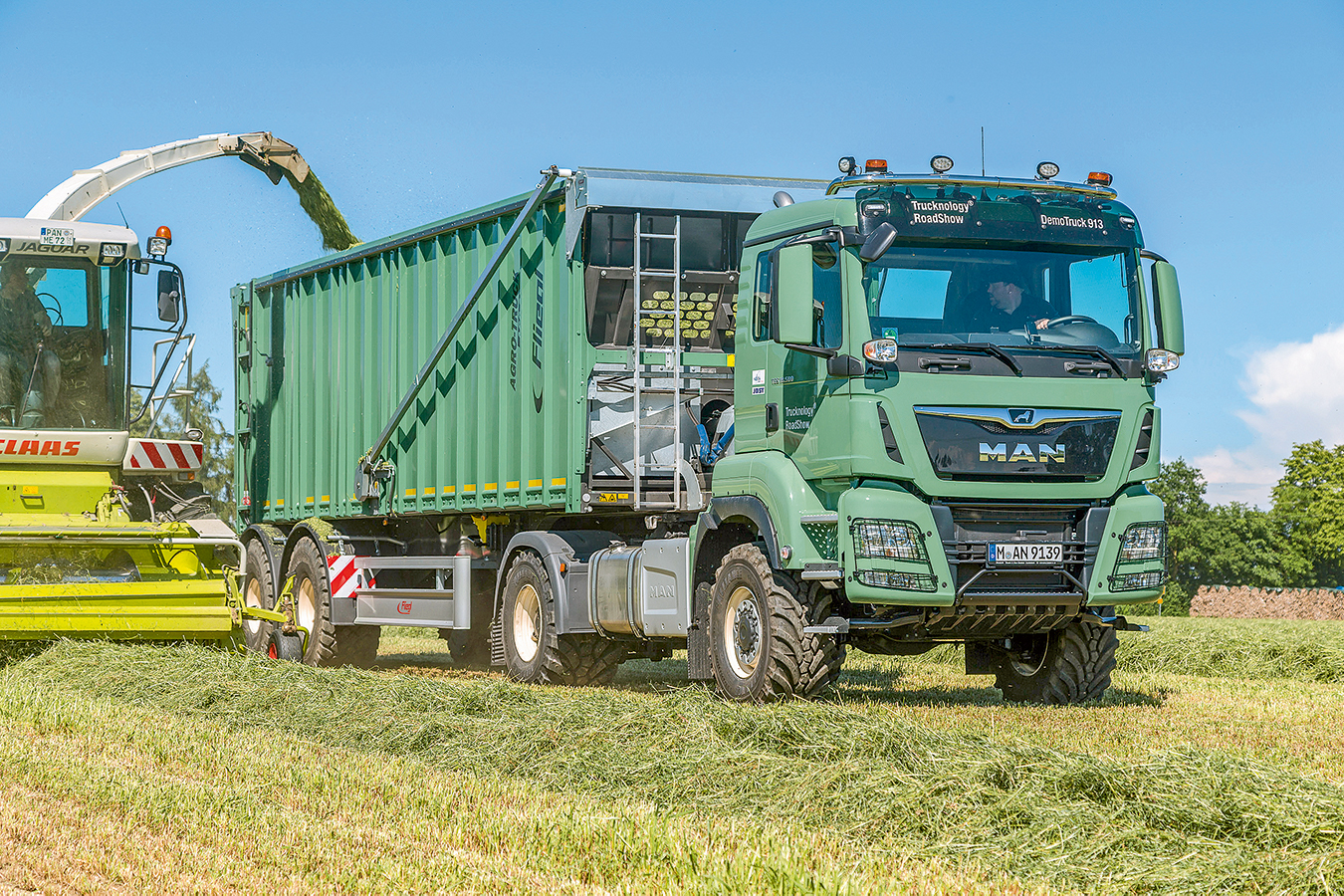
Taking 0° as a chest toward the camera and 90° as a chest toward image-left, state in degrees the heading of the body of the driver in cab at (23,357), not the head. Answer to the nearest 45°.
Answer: approximately 0°

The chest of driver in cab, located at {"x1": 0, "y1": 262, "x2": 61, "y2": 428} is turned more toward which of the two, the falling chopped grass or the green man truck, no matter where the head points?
the green man truck

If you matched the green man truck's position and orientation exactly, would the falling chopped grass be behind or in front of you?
behind

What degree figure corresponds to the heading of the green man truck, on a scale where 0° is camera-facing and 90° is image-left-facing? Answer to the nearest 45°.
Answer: approximately 315°

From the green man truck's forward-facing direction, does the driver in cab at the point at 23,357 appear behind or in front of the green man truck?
behind

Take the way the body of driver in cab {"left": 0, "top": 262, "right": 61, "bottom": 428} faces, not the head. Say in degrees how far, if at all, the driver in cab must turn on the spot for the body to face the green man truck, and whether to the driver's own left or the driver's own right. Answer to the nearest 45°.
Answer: approximately 45° to the driver's own left
